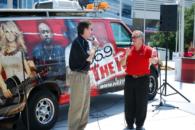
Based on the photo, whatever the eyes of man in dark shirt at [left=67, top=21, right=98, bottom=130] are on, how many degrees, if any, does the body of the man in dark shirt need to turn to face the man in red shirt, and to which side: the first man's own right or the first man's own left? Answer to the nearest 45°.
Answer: approximately 45° to the first man's own left

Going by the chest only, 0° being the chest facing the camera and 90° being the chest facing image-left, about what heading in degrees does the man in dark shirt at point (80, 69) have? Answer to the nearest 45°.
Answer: approximately 270°
